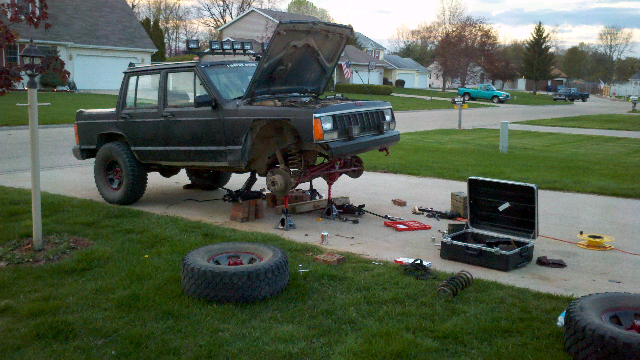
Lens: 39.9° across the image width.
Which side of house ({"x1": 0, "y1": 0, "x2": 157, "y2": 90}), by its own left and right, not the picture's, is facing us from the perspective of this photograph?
front

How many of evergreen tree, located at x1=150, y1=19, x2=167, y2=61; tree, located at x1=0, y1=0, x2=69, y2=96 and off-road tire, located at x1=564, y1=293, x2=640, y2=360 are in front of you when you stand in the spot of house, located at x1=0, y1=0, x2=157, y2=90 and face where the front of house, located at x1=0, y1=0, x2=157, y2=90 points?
2

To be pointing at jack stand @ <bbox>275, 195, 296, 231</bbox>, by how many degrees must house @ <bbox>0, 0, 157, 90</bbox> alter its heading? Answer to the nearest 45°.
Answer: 0° — it already faces it

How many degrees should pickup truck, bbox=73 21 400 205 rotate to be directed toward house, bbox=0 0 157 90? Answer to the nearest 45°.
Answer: approximately 135° to its left

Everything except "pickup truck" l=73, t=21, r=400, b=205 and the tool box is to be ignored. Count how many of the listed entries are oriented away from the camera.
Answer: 0

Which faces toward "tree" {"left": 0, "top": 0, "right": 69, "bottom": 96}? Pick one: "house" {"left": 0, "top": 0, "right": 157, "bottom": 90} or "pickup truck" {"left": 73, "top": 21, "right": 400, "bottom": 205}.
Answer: the house

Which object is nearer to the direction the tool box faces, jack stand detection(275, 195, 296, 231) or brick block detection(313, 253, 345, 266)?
the brick block

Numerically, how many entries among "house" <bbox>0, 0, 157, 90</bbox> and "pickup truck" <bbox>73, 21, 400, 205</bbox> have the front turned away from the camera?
0

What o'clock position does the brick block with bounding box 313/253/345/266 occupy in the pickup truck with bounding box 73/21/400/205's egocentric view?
The brick block is roughly at 1 o'clock from the pickup truck.

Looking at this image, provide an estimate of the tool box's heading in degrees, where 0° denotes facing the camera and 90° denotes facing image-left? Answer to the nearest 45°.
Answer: approximately 45°

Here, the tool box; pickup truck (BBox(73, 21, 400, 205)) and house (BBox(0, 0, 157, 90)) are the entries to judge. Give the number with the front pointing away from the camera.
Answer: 0

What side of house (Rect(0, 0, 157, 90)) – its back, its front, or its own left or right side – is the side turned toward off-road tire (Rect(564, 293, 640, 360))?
front

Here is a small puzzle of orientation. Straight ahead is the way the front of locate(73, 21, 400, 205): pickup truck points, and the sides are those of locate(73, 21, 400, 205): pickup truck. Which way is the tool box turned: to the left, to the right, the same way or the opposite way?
to the right

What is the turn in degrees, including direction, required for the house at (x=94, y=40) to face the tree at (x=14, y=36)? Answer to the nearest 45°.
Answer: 0° — it already faces it

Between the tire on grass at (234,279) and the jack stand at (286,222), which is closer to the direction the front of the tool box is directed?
the tire on grass

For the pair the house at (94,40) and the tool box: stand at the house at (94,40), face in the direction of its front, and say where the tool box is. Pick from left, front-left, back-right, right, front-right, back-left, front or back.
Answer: front

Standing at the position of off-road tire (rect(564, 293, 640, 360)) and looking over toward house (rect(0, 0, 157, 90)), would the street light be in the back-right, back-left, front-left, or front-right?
front-left
